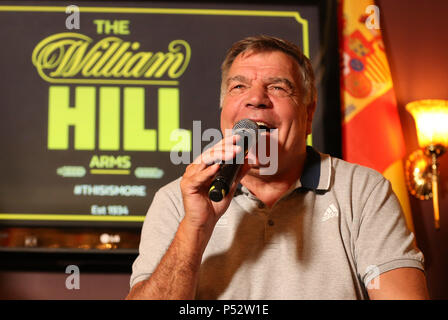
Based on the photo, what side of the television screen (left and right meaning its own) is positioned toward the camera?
front

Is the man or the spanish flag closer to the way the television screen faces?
the man

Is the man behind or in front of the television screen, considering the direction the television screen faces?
in front

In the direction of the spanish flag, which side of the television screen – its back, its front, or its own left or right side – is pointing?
left
